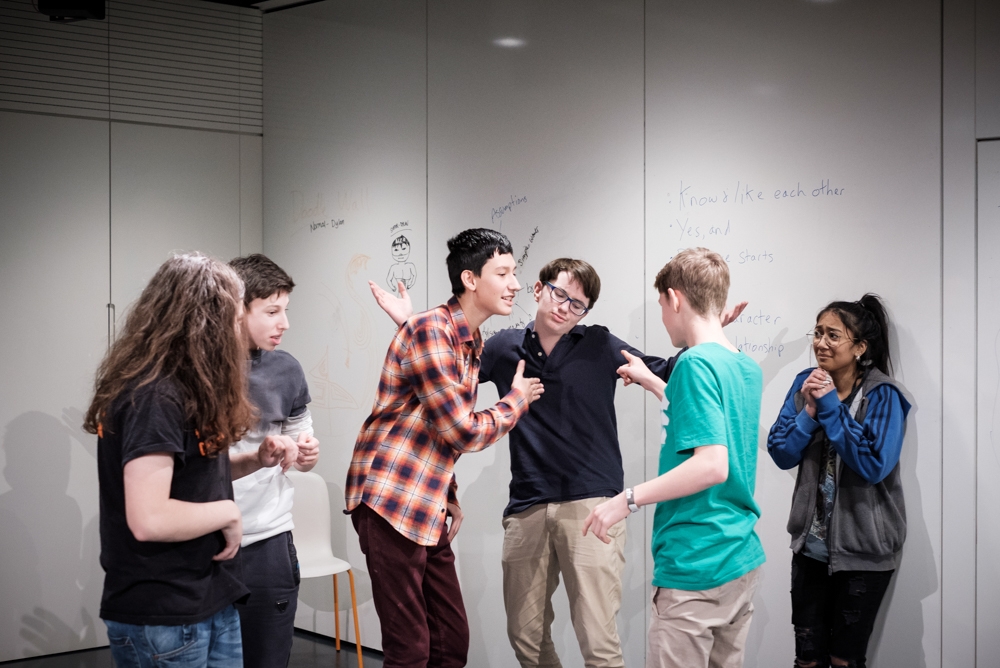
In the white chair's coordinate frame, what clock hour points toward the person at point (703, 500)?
The person is roughly at 1 o'clock from the white chair.

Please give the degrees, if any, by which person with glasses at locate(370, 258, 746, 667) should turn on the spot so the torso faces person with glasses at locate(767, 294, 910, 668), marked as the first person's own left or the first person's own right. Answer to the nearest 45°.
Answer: approximately 90° to the first person's own left

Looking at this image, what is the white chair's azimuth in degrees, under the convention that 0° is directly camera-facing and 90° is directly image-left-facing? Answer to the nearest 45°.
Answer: approximately 315°

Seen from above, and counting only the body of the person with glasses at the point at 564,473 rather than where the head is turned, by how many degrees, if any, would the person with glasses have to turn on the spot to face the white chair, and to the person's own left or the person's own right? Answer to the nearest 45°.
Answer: approximately 135° to the person's own right

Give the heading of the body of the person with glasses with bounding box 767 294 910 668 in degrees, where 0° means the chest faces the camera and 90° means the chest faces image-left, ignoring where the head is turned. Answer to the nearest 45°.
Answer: approximately 45°

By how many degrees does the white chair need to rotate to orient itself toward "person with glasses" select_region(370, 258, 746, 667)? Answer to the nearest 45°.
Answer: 0° — it already faces them

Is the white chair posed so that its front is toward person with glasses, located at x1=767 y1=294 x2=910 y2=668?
yes
